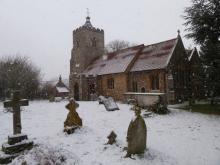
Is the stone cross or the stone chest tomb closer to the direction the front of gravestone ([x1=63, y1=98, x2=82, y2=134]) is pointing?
the stone cross

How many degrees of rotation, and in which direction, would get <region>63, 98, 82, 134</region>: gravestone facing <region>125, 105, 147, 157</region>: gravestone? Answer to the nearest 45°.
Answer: approximately 45° to its left

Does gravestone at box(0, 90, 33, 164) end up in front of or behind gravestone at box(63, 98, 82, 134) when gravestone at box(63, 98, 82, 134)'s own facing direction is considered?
in front

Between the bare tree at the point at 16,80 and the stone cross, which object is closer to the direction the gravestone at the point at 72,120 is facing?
the stone cross

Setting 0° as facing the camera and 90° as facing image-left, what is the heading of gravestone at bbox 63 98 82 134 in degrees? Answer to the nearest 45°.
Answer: approximately 0°

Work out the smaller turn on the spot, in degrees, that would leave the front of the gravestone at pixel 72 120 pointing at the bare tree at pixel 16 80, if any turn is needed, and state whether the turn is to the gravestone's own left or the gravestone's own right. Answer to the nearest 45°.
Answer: approximately 180°

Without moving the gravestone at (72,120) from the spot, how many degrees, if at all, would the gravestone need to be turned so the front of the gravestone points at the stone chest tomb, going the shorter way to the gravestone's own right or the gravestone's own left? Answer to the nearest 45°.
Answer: approximately 135° to the gravestone's own left
